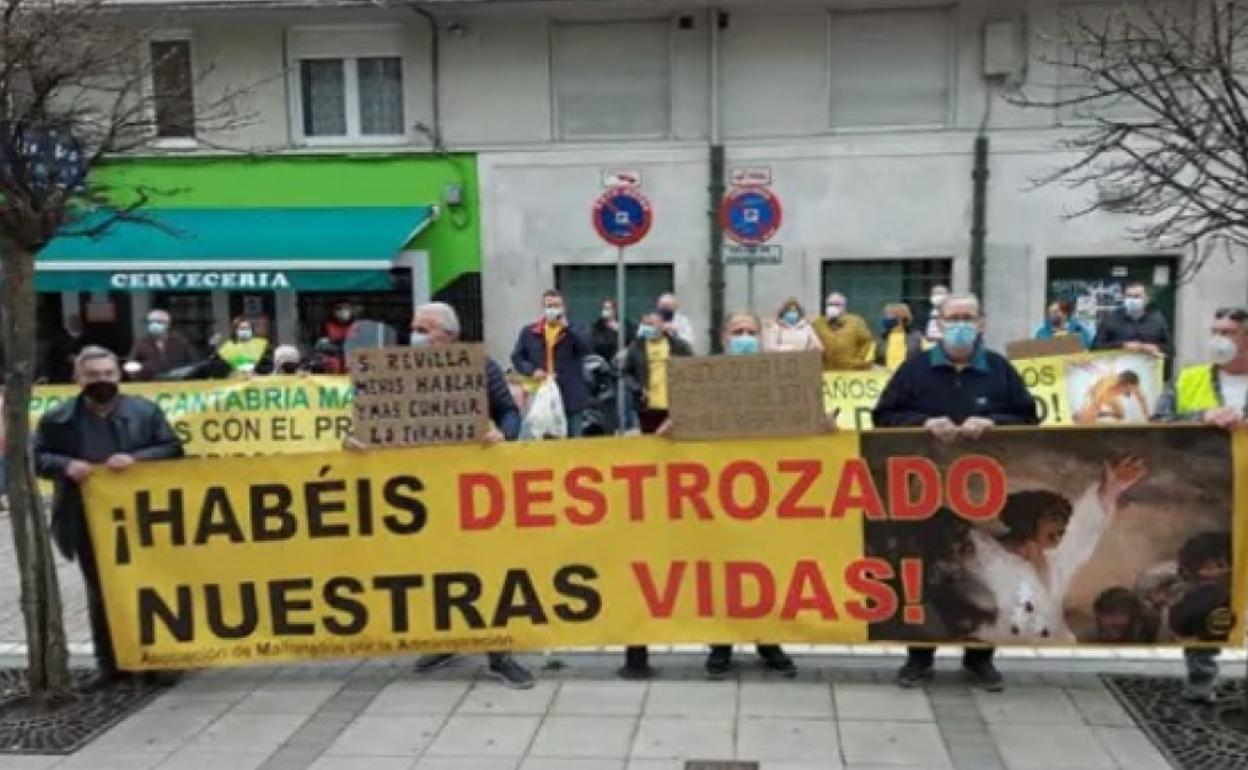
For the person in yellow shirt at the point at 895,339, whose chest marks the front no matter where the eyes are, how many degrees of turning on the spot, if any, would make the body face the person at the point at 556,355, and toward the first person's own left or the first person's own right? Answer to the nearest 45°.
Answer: approximately 45° to the first person's own right

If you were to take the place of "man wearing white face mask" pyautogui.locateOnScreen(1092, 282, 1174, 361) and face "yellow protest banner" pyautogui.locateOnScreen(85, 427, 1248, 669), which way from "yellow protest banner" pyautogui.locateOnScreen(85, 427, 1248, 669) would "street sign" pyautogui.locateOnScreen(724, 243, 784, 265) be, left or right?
right

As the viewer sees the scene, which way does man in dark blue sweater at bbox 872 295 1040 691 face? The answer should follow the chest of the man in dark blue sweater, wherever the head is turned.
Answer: toward the camera

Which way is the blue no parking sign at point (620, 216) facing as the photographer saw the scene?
facing the viewer

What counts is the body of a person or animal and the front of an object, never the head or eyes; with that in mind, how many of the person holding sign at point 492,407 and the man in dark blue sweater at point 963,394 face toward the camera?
2

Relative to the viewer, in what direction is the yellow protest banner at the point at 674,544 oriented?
toward the camera

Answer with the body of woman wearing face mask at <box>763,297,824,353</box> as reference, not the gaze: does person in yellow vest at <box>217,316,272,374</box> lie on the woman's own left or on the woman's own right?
on the woman's own right

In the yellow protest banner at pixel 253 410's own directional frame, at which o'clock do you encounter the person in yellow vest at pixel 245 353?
The person in yellow vest is roughly at 6 o'clock from the yellow protest banner.
